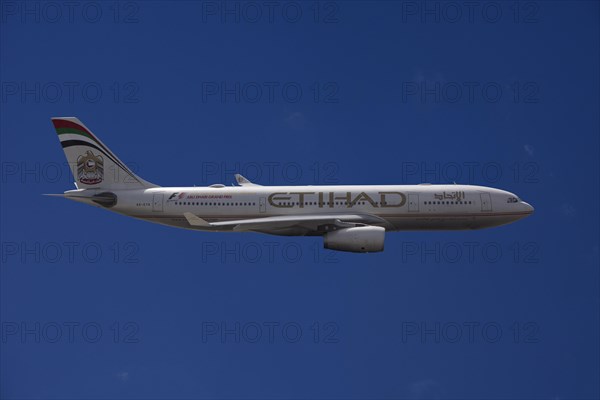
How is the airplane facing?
to the viewer's right
